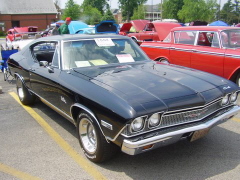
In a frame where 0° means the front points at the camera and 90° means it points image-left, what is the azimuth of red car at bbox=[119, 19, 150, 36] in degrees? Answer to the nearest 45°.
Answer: approximately 45°

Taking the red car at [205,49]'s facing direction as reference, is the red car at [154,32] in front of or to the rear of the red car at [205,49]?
to the rear

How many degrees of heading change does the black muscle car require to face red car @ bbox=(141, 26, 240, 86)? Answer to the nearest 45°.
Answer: approximately 90° to its left

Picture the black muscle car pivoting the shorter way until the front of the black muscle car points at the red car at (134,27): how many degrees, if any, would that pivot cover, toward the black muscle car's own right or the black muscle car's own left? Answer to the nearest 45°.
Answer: approximately 135° to the black muscle car's own left

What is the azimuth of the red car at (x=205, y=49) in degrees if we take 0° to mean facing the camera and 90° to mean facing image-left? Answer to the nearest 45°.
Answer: approximately 315°

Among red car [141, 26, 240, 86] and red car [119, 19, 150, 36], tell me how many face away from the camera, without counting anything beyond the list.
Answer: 0

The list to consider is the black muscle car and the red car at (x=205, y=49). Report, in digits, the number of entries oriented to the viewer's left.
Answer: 0
